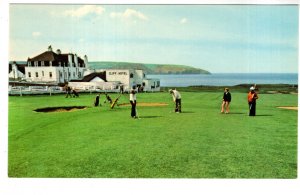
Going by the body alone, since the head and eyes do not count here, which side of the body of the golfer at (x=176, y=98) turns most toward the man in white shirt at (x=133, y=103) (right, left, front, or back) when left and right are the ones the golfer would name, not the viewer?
front

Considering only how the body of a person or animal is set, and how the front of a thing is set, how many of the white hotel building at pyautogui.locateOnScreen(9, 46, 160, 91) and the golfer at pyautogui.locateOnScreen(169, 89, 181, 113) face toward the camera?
1

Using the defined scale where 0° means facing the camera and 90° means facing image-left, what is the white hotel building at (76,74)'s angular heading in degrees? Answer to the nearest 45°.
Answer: approximately 0°

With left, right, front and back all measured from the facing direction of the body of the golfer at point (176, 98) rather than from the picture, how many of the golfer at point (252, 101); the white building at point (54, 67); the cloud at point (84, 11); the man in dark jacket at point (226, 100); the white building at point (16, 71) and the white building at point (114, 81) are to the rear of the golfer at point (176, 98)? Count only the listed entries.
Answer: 2

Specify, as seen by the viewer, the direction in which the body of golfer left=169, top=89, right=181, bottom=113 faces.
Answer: to the viewer's left

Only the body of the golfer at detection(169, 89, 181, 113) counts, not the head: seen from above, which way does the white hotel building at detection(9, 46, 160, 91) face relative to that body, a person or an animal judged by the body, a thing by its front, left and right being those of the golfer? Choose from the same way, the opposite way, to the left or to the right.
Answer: to the left

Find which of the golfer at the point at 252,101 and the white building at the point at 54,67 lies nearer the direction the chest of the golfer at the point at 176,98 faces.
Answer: the white building
